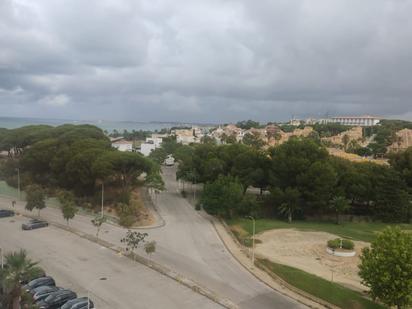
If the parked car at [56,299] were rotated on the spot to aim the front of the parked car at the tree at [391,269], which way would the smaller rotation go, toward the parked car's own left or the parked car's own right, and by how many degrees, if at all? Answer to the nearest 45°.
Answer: approximately 135° to the parked car's own left

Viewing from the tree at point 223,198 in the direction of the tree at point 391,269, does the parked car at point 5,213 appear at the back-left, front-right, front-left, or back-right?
back-right

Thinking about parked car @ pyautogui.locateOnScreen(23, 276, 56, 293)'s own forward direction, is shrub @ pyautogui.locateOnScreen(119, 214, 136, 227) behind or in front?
behind

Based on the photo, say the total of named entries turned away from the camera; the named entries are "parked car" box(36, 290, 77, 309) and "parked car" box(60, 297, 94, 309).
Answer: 0

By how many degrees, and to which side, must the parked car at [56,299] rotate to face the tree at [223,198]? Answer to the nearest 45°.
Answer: approximately 180°

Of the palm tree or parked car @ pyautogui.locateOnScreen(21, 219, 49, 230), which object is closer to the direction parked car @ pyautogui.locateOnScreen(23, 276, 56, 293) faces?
the palm tree

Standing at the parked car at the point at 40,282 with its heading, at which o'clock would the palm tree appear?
The palm tree is roughly at 11 o'clock from the parked car.

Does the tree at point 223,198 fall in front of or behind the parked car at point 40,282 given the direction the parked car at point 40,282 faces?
behind

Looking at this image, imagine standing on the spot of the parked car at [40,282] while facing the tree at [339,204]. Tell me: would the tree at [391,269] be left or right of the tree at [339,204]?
right

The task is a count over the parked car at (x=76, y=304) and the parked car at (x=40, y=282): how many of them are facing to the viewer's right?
0
